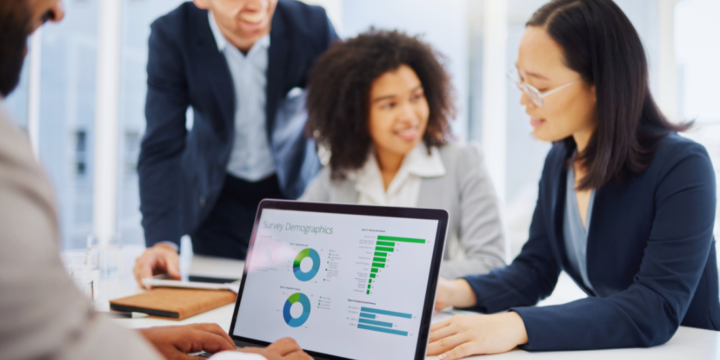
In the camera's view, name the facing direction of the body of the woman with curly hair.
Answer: toward the camera

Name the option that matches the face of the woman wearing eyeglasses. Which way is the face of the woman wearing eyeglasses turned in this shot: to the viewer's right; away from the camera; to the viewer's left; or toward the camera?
to the viewer's left

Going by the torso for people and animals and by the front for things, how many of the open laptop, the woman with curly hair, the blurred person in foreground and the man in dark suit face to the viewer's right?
1

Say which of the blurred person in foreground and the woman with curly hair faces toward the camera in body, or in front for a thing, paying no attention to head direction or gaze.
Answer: the woman with curly hair

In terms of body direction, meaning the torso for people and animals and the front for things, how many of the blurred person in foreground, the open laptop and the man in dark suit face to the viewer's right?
1

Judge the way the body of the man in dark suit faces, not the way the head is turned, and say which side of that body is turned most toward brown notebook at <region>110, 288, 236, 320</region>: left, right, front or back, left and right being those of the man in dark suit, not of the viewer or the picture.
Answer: front

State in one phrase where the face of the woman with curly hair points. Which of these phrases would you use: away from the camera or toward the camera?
toward the camera

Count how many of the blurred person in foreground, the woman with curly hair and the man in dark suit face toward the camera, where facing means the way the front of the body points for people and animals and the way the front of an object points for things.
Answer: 2

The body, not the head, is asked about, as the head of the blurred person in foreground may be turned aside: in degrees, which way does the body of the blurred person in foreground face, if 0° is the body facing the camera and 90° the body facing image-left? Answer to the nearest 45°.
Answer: approximately 270°
